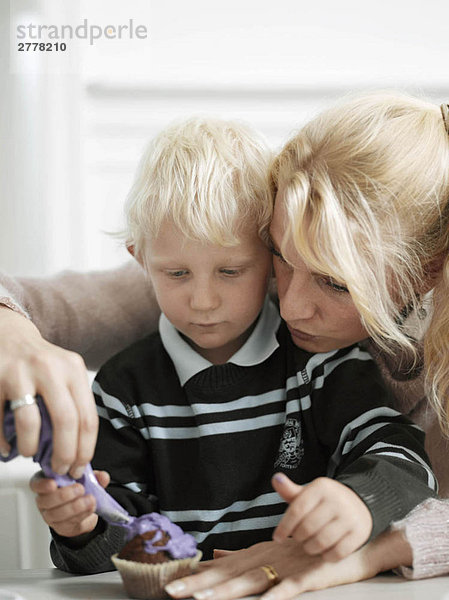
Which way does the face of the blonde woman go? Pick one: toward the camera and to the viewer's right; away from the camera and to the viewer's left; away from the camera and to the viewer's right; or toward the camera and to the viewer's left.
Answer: toward the camera and to the viewer's left

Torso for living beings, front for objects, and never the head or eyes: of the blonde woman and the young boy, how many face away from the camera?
0

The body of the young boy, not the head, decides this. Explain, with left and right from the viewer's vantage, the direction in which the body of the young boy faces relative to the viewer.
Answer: facing the viewer

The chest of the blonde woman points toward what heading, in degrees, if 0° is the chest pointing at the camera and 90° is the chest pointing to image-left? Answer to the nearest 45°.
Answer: approximately 45°
